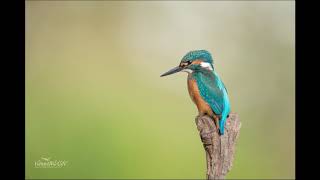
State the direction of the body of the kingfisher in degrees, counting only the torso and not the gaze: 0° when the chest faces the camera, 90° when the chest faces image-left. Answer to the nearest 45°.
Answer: approximately 90°
